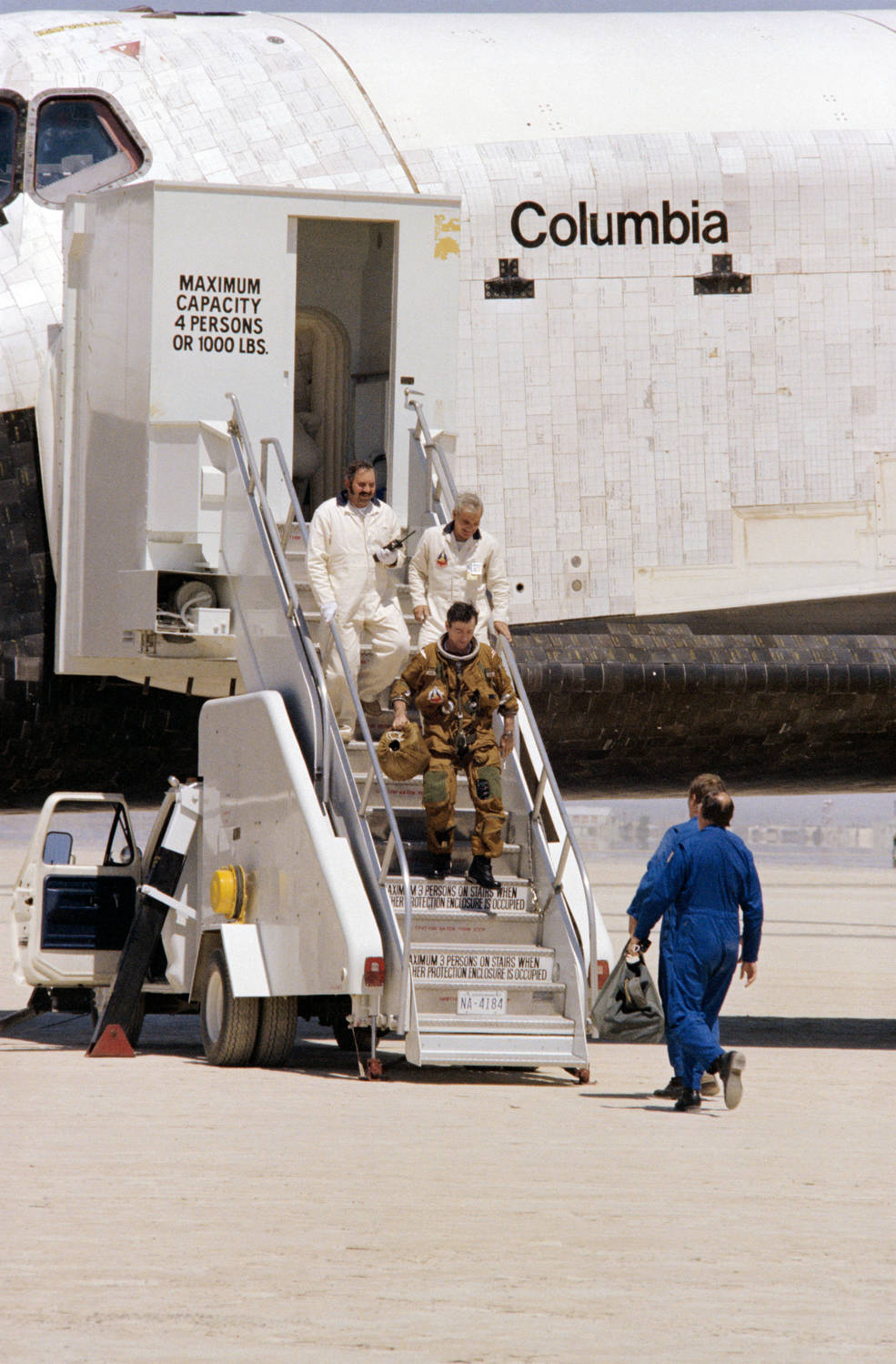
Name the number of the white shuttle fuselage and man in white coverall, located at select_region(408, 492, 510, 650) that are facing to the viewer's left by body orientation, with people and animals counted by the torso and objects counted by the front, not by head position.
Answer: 1

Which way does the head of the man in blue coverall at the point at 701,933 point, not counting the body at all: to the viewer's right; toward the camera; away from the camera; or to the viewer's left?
away from the camera

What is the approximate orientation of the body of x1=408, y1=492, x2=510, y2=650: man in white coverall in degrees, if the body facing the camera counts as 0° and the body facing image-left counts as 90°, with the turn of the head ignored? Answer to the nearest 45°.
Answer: approximately 0°

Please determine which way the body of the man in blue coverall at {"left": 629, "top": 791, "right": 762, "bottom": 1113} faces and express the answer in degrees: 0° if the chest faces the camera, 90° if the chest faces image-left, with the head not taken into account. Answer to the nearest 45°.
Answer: approximately 135°

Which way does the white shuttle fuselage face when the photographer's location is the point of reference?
facing to the left of the viewer

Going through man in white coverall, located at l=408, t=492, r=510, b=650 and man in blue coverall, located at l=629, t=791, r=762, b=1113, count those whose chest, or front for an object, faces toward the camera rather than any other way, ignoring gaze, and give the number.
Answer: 1

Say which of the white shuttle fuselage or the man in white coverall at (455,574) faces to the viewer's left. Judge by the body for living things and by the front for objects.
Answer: the white shuttle fuselage
